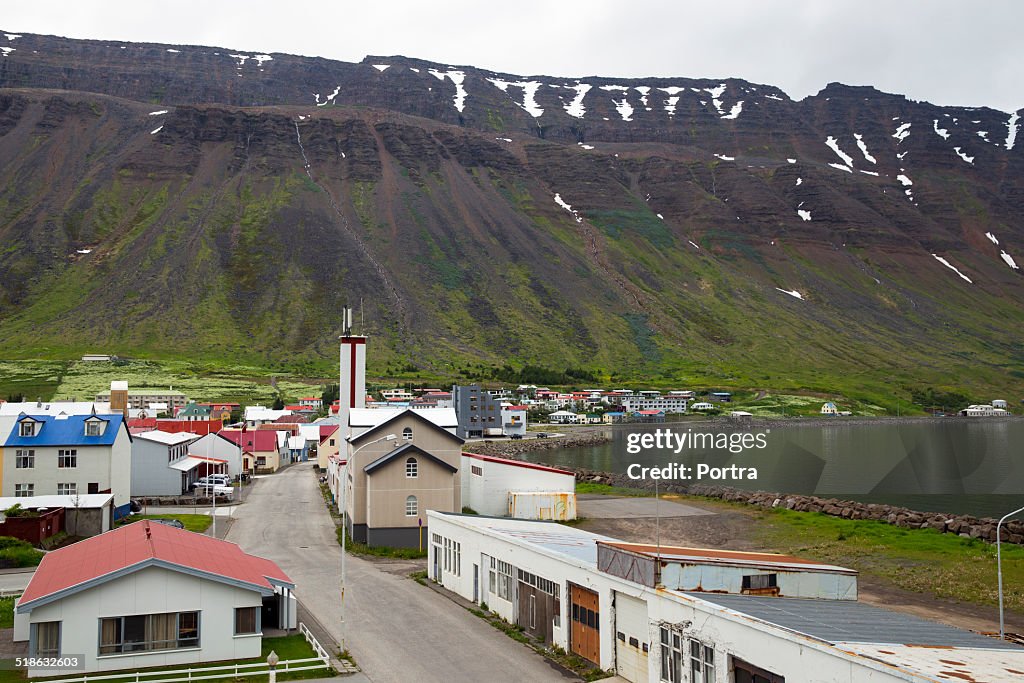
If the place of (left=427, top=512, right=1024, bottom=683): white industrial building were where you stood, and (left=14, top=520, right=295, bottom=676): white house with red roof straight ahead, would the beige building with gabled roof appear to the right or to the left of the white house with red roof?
right

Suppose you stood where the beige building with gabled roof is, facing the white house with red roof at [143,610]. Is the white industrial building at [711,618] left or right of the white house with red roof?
left

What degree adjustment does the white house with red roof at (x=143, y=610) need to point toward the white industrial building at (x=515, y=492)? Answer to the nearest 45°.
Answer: approximately 135° to its left

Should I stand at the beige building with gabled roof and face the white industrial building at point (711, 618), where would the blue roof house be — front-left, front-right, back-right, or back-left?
back-right

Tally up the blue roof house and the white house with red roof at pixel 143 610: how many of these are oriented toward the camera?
2

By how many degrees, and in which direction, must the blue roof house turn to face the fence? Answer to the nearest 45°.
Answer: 0° — it already faces it

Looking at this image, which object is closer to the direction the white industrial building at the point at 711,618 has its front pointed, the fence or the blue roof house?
the fence

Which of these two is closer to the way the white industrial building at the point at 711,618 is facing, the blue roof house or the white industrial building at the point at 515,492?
the blue roof house

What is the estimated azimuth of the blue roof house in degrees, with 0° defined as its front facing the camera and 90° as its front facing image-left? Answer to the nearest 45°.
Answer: approximately 0°

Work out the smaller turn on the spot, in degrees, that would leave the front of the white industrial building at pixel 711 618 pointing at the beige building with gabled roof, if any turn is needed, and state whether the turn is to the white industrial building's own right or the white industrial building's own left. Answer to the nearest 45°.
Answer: approximately 90° to the white industrial building's own right
